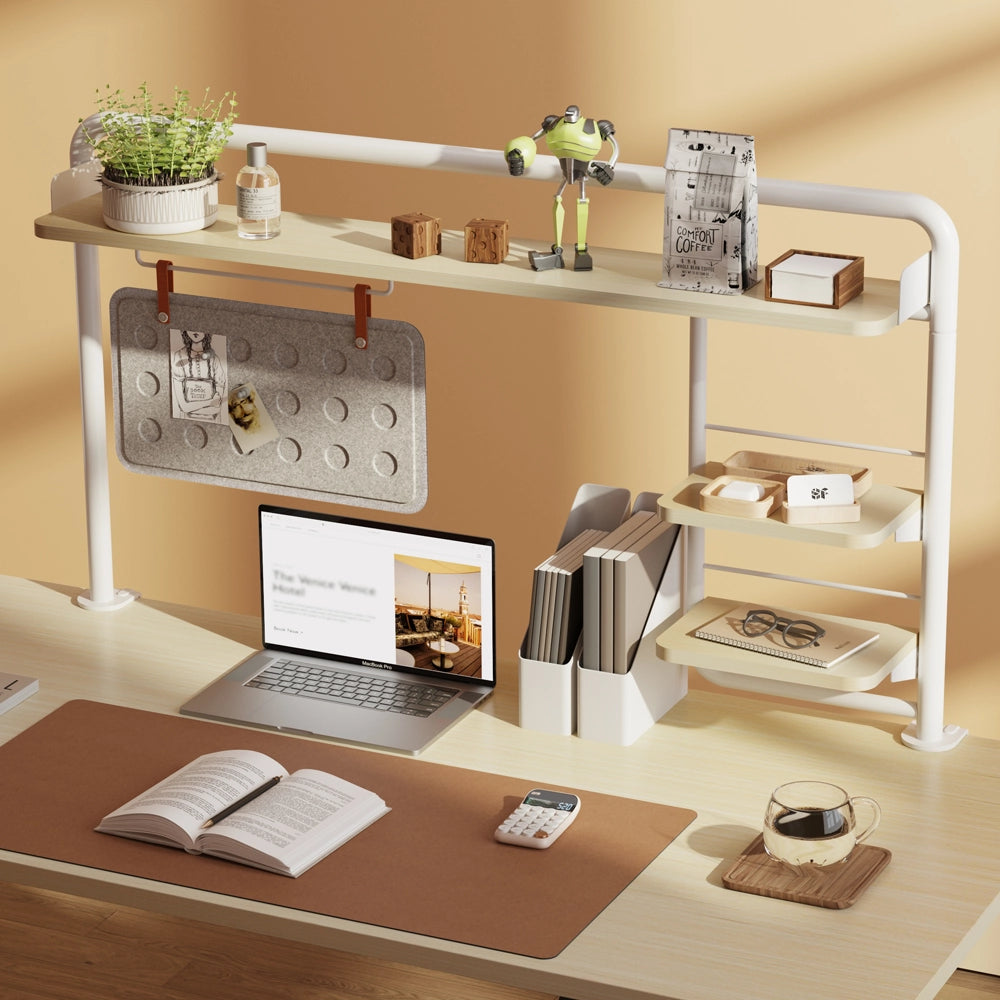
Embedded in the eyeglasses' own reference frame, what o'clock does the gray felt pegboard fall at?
The gray felt pegboard is roughly at 2 o'clock from the eyeglasses.

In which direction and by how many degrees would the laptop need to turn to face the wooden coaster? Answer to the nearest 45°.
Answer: approximately 90° to its left

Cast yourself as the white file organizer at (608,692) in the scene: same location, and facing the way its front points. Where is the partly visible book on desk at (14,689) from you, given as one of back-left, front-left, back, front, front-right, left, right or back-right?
front-right

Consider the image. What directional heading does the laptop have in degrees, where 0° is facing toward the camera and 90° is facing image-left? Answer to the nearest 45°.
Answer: approximately 45°

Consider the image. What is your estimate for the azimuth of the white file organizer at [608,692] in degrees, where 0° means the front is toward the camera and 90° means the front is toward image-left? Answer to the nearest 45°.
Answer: approximately 45°

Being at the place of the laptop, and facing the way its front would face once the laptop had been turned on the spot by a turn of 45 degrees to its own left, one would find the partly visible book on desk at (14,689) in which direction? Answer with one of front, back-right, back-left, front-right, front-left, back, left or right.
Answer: right
